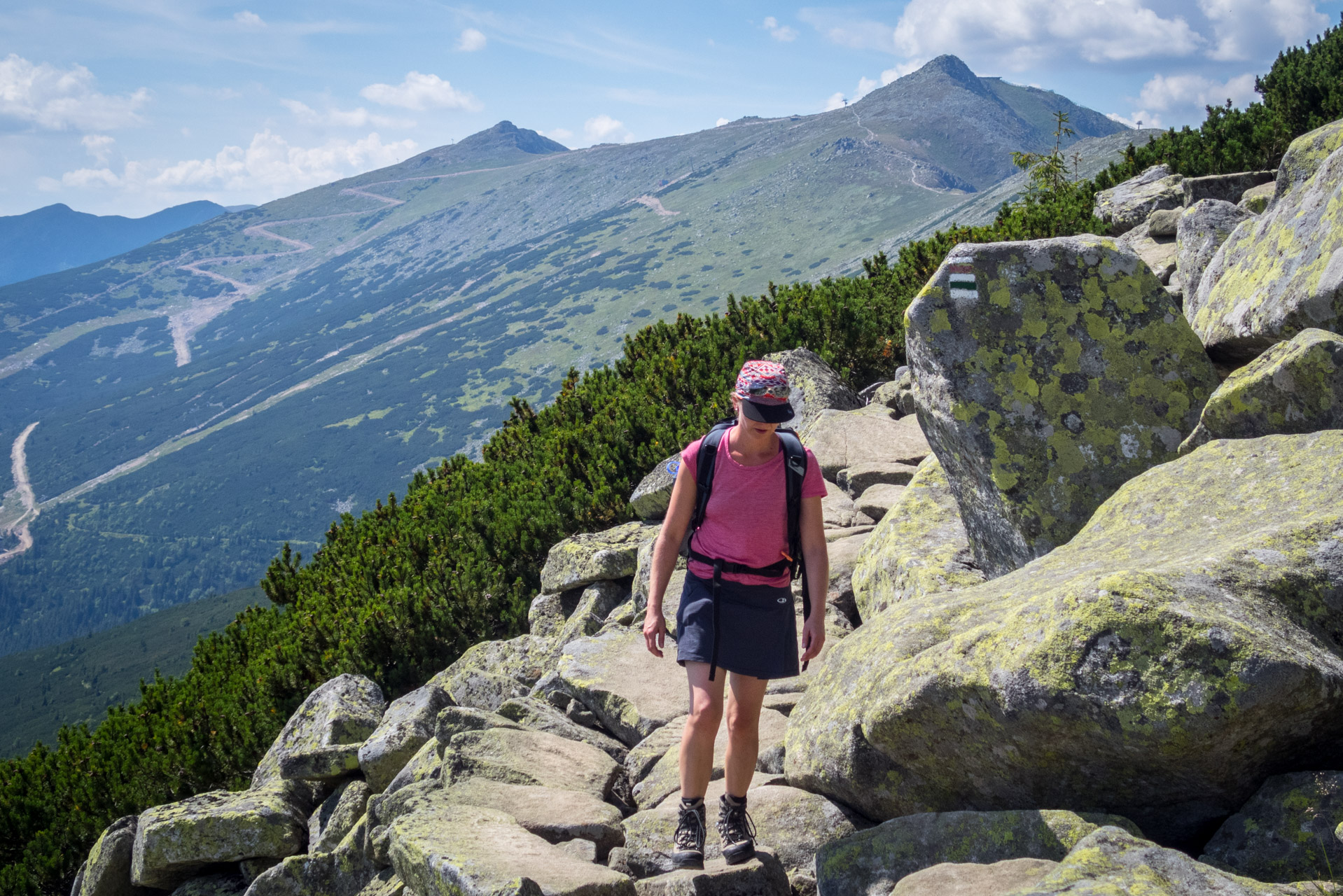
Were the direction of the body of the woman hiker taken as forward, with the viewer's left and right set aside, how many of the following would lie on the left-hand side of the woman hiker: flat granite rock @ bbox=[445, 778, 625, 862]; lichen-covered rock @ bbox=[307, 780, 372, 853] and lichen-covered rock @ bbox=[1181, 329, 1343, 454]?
1

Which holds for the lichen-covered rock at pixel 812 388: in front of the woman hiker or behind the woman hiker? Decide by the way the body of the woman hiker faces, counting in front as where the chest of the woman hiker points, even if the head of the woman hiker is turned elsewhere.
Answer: behind

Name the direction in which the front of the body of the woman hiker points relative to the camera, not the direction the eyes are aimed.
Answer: toward the camera

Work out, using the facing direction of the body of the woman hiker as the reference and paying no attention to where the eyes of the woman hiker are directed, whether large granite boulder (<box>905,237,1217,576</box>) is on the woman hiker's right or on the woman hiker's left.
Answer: on the woman hiker's left

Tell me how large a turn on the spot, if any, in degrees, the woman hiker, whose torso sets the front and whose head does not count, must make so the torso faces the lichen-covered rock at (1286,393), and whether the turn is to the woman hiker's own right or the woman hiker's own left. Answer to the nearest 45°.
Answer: approximately 90° to the woman hiker's own left

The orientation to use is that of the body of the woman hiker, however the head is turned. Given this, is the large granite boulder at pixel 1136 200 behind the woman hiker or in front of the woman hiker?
behind

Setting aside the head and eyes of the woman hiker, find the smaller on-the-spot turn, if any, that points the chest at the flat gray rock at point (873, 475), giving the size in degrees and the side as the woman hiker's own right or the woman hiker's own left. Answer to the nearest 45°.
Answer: approximately 180°

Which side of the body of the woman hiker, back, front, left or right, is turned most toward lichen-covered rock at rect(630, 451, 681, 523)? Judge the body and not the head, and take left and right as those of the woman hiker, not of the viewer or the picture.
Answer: back

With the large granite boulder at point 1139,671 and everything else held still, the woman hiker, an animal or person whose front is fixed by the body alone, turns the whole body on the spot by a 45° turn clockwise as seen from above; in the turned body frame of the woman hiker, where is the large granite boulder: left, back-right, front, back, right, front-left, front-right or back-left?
left
